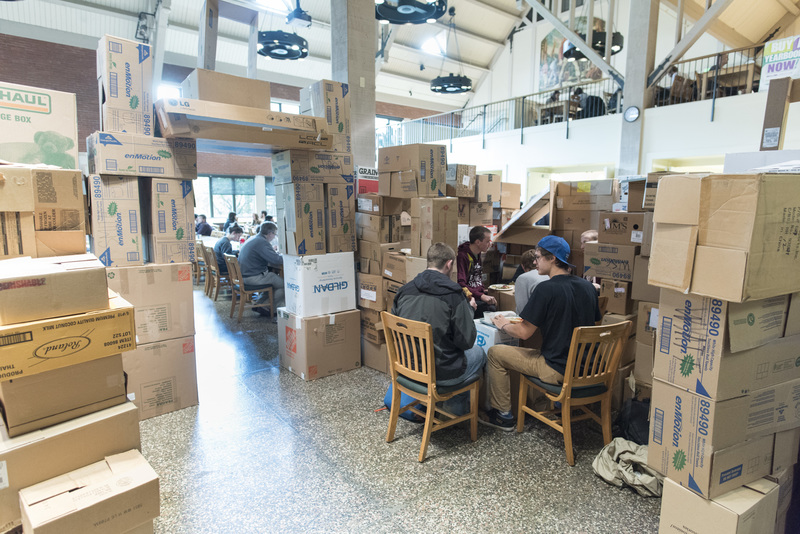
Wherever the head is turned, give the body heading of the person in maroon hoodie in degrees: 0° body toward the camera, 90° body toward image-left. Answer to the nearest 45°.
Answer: approximately 315°

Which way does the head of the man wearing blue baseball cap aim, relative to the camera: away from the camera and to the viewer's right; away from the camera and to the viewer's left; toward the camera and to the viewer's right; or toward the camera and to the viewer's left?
away from the camera and to the viewer's left

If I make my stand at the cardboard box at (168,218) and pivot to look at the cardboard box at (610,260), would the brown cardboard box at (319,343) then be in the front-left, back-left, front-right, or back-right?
front-left

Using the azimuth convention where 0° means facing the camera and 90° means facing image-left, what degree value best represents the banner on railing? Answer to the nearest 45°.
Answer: approximately 45°

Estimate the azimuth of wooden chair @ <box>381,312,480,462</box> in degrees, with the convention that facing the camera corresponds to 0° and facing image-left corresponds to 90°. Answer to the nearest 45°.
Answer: approximately 225°

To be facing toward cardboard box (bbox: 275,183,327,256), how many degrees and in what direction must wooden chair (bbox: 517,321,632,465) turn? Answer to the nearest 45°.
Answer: approximately 45° to its left

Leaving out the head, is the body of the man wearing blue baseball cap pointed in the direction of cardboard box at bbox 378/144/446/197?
yes

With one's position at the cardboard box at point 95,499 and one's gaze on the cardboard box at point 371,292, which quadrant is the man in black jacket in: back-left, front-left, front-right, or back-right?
front-right

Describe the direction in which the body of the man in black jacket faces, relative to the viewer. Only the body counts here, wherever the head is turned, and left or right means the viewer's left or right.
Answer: facing away from the viewer and to the right of the viewer

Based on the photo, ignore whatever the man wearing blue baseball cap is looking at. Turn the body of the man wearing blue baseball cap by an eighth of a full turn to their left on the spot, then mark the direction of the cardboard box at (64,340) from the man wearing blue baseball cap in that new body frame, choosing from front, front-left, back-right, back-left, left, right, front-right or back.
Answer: front-left

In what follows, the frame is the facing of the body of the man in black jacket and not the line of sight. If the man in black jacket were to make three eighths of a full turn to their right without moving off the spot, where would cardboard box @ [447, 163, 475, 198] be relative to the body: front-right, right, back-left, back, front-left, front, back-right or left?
back

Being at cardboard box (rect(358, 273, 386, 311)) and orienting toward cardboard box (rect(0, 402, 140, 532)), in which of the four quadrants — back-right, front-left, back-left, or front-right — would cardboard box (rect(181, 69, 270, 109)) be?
front-right

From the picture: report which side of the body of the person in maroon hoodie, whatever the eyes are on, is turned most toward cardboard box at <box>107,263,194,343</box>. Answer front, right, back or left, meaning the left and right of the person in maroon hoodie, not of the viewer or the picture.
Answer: right

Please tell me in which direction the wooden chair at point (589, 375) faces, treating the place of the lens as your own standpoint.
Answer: facing away from the viewer and to the left of the viewer

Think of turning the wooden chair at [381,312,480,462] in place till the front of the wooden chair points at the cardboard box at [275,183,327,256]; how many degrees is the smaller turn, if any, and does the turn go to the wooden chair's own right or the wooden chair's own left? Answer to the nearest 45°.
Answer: approximately 90° to the wooden chair's own left

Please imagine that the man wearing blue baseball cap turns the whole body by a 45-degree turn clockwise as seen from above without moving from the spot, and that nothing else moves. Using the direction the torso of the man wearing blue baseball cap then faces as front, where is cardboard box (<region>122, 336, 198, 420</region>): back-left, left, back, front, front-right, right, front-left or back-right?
left
